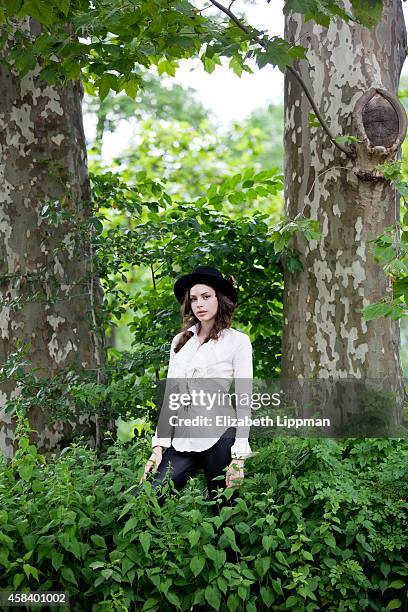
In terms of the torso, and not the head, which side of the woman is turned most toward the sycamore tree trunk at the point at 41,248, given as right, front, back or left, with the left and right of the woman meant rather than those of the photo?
right

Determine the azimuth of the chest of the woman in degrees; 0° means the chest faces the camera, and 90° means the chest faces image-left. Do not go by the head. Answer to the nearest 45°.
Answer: approximately 45°
